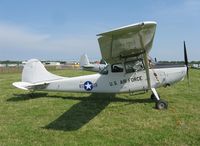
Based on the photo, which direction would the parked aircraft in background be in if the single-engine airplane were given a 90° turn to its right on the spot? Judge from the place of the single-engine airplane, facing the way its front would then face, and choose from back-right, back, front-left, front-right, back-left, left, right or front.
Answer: back

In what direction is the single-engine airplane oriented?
to the viewer's right
